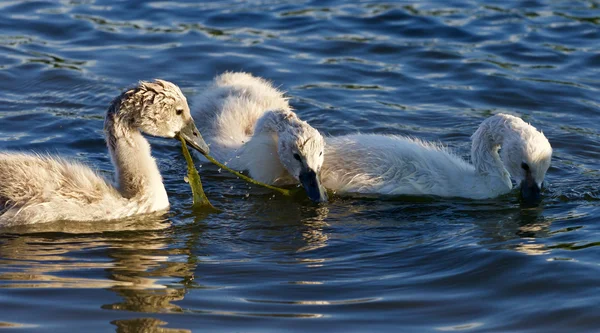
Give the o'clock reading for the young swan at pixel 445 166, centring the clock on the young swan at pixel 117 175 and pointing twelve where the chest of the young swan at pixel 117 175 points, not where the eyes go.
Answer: the young swan at pixel 445 166 is roughly at 12 o'clock from the young swan at pixel 117 175.

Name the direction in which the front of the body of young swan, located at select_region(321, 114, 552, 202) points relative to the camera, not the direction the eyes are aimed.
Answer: to the viewer's right

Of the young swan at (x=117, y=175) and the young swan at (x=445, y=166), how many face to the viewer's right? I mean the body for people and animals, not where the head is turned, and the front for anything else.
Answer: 2

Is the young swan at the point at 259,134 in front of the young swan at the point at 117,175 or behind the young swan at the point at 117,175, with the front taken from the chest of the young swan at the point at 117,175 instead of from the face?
in front

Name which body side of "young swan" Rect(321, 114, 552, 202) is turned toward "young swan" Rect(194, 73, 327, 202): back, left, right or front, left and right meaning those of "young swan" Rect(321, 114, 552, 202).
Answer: back

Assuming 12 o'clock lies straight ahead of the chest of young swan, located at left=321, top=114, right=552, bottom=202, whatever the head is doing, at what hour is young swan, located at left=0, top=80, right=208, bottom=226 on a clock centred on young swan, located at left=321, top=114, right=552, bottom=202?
young swan, located at left=0, top=80, right=208, bottom=226 is roughly at 5 o'clock from young swan, located at left=321, top=114, right=552, bottom=202.

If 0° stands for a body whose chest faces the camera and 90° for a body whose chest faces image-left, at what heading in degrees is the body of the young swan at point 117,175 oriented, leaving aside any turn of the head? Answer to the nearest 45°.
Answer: approximately 270°

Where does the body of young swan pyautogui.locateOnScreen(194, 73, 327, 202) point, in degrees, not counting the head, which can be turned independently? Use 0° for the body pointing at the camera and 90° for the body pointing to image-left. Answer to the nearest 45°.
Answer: approximately 315°

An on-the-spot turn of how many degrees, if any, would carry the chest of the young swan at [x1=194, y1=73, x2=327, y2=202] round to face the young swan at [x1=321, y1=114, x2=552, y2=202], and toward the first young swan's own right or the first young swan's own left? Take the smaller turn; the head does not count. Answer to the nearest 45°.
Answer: approximately 45° to the first young swan's own left
